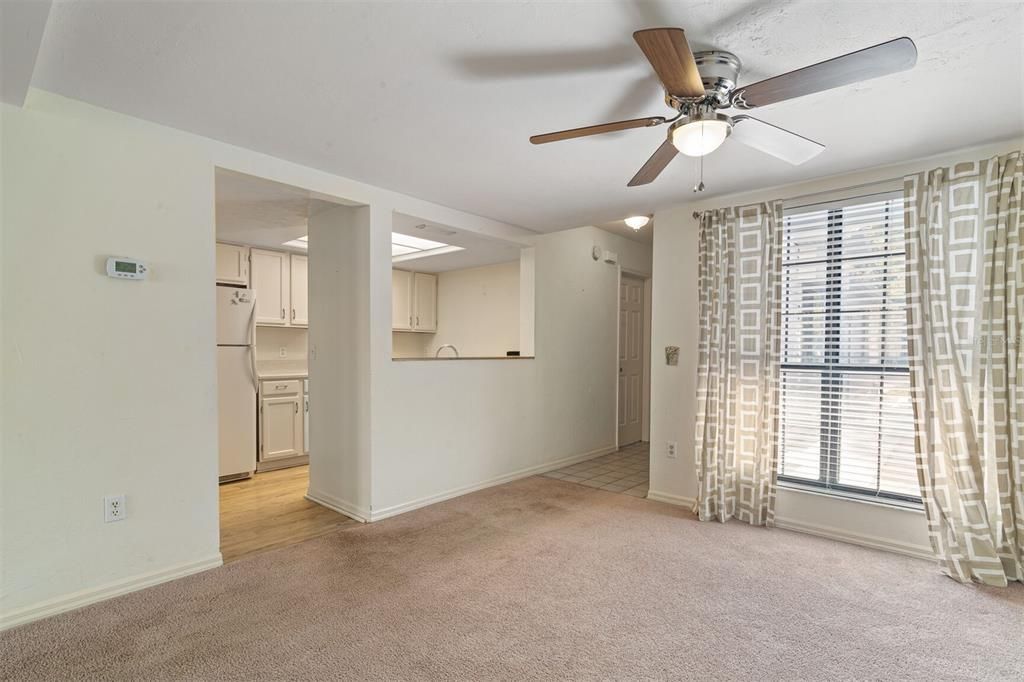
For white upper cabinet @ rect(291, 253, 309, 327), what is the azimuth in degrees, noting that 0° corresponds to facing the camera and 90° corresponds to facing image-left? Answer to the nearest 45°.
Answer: approximately 315°

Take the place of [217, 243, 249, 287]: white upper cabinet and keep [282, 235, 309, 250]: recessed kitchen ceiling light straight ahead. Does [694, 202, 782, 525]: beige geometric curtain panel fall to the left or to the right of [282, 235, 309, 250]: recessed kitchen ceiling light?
right

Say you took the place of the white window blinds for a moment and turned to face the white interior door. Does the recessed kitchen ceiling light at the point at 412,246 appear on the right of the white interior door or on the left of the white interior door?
left

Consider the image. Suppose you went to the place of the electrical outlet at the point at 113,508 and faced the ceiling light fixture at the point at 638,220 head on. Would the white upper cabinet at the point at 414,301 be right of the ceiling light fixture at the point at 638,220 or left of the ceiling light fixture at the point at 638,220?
left

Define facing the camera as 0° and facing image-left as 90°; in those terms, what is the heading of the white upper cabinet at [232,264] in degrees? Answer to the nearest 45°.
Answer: approximately 0°
